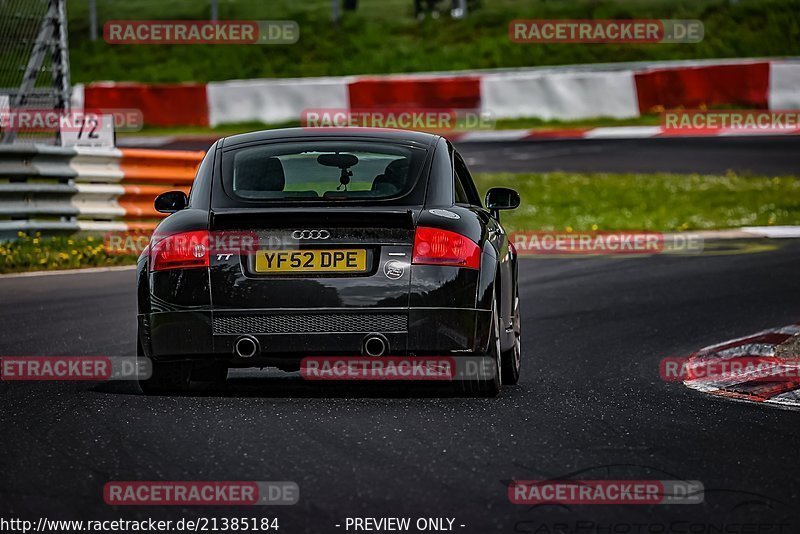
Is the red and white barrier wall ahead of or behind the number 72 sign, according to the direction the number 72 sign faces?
behind

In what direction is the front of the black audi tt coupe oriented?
away from the camera

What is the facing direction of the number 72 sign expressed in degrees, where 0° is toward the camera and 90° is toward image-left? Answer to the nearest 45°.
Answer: approximately 0°
